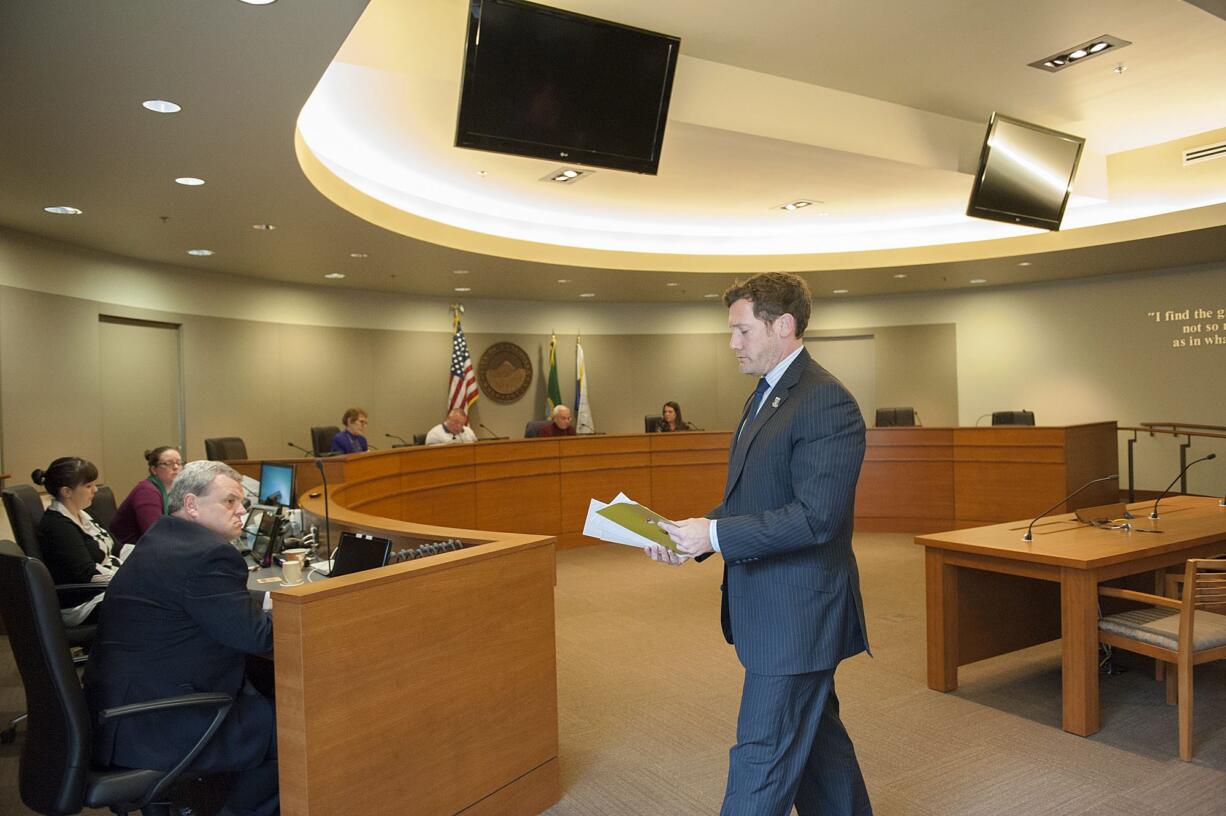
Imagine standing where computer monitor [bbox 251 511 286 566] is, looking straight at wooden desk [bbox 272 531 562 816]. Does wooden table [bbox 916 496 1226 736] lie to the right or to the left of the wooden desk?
left

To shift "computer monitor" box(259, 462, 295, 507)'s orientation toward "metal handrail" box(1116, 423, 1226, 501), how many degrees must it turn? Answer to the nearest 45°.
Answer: approximately 135° to its left

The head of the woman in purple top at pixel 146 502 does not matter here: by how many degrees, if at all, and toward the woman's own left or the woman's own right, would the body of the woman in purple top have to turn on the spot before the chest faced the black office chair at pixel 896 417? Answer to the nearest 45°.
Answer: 0° — they already face it

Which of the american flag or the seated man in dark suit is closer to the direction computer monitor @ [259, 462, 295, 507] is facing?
the seated man in dark suit

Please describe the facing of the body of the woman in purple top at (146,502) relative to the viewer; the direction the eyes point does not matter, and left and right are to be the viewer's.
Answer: facing to the right of the viewer

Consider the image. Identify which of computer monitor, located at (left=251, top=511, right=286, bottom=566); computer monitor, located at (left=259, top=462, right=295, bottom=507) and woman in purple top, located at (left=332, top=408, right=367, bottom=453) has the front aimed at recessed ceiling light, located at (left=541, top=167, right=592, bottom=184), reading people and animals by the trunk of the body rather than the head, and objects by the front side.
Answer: the woman in purple top

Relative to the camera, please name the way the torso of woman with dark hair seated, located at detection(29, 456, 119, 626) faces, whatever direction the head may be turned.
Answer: to the viewer's right

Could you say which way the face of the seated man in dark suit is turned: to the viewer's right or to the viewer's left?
to the viewer's right

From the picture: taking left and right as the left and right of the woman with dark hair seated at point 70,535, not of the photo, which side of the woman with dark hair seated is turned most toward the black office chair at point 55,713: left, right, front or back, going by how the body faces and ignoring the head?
right

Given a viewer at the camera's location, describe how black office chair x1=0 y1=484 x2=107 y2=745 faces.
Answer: facing to the right of the viewer

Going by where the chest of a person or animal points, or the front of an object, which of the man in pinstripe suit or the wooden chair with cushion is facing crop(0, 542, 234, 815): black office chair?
the man in pinstripe suit

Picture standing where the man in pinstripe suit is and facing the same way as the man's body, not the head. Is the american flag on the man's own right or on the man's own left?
on the man's own right

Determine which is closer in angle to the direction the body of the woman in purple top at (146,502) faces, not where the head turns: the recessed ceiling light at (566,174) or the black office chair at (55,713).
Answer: the recessed ceiling light

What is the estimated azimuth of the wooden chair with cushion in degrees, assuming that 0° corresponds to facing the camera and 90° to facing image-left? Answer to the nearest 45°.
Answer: approximately 135°

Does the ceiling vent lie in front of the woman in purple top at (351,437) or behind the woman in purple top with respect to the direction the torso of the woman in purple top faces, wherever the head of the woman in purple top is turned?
in front
